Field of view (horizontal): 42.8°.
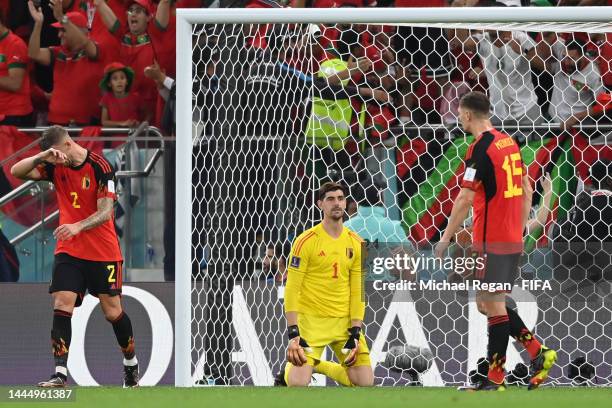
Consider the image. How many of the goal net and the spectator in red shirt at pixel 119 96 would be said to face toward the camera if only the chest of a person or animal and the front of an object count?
2

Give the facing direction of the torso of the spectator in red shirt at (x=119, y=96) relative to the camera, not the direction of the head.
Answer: toward the camera

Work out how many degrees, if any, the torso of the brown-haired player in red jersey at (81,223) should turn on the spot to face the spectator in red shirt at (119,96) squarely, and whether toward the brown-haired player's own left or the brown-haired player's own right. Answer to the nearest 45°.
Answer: approximately 135° to the brown-haired player's own right

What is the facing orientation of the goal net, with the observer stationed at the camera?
facing the viewer

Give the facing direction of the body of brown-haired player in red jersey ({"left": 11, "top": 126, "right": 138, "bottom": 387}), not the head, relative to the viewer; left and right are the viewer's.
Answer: facing the viewer and to the left of the viewer

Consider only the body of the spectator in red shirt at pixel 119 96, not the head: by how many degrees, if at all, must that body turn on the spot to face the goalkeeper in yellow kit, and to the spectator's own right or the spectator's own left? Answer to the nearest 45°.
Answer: approximately 45° to the spectator's own left

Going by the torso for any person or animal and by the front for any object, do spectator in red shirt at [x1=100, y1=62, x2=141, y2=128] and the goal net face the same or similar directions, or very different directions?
same or similar directions

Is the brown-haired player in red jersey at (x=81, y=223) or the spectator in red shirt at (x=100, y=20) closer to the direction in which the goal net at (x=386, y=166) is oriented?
the brown-haired player in red jersey

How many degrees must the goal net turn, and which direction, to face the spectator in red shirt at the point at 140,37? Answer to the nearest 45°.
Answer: approximately 135° to its right
